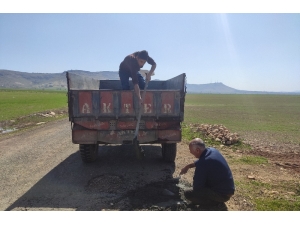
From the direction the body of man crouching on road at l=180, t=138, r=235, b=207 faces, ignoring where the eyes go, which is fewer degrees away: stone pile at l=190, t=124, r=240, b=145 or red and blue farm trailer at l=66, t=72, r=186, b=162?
the red and blue farm trailer

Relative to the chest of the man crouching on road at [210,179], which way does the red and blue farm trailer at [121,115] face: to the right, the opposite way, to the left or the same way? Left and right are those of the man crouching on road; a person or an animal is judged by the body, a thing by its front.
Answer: to the right

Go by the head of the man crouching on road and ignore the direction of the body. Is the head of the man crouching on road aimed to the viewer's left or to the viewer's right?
to the viewer's left

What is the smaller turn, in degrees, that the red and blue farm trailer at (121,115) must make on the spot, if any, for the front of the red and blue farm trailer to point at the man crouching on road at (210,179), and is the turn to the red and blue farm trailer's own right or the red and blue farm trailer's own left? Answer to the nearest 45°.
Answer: approximately 135° to the red and blue farm trailer's own right

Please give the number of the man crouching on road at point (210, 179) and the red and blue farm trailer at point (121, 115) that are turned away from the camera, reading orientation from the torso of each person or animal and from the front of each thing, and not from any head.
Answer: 1

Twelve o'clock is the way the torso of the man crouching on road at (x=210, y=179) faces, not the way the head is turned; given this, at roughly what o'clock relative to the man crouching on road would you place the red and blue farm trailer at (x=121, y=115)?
The red and blue farm trailer is roughly at 1 o'clock from the man crouching on road.

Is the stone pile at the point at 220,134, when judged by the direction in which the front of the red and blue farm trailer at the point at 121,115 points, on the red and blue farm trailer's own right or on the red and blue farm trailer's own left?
on the red and blue farm trailer's own right

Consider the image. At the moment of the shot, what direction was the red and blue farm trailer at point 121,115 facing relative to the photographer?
facing away from the viewer

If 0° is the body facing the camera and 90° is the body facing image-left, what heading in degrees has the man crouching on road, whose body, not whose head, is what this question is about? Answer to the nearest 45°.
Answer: approximately 90°

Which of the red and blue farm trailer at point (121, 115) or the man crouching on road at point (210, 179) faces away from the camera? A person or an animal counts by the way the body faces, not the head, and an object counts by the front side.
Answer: the red and blue farm trailer

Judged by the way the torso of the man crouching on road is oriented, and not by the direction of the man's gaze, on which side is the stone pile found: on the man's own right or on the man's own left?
on the man's own right
